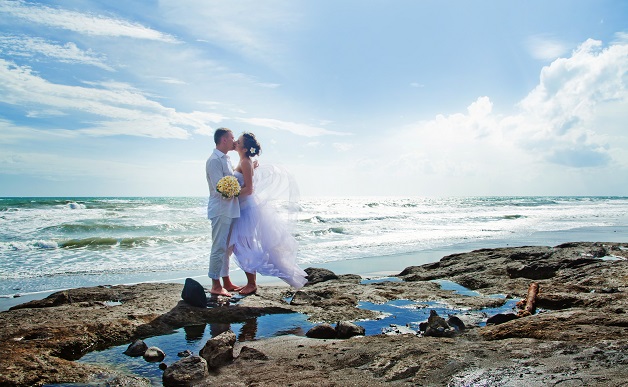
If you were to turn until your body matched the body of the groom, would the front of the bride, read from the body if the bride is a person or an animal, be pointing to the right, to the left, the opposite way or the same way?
the opposite way

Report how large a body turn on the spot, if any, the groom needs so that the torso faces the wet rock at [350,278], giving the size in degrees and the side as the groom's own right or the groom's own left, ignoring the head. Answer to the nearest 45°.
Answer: approximately 45° to the groom's own left

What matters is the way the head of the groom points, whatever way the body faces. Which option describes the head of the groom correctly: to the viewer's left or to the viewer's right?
to the viewer's right

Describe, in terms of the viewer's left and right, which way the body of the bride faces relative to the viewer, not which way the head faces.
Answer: facing to the left of the viewer

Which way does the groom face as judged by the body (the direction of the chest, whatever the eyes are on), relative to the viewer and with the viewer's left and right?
facing to the right of the viewer

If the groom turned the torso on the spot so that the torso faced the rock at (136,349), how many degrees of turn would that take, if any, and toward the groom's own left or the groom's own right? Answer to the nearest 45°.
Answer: approximately 90° to the groom's own right

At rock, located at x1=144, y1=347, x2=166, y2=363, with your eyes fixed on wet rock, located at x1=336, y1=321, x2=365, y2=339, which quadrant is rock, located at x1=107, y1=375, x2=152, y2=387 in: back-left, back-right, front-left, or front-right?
back-right

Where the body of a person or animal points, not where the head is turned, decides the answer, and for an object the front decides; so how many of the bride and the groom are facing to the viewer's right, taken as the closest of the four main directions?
1

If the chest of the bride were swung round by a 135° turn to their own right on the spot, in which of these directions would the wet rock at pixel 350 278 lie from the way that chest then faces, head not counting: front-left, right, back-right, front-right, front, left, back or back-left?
front

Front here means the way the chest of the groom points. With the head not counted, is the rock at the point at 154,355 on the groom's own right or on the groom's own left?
on the groom's own right
